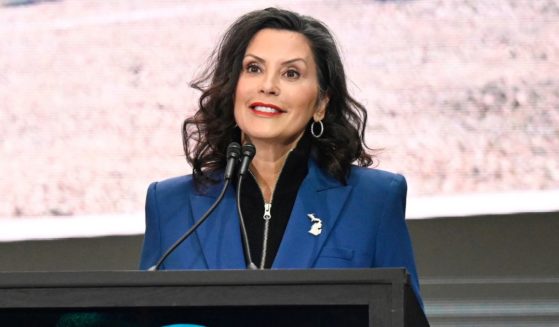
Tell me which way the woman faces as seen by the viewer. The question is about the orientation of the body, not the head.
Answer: toward the camera

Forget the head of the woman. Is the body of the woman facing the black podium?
yes

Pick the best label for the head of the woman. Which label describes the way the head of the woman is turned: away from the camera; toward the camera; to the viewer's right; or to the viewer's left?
toward the camera
